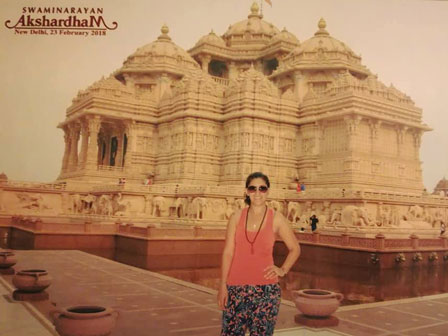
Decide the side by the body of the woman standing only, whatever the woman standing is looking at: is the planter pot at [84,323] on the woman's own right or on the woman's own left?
on the woman's own right

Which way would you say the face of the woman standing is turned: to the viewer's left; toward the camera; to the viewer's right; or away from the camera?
toward the camera

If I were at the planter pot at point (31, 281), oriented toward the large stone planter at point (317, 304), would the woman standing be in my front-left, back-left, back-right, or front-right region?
front-right

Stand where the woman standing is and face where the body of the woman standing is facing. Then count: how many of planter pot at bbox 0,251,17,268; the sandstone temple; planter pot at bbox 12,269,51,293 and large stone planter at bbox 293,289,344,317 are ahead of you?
0

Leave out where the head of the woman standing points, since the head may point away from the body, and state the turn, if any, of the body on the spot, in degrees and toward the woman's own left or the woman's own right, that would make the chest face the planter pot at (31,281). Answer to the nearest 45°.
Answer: approximately 135° to the woman's own right

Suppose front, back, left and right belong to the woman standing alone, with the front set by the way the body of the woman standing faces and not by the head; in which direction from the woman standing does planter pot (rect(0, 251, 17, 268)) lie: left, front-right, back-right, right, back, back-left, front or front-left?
back-right

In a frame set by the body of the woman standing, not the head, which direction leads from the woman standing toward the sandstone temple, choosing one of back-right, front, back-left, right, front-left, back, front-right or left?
back

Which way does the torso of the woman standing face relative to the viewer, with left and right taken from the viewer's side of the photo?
facing the viewer
